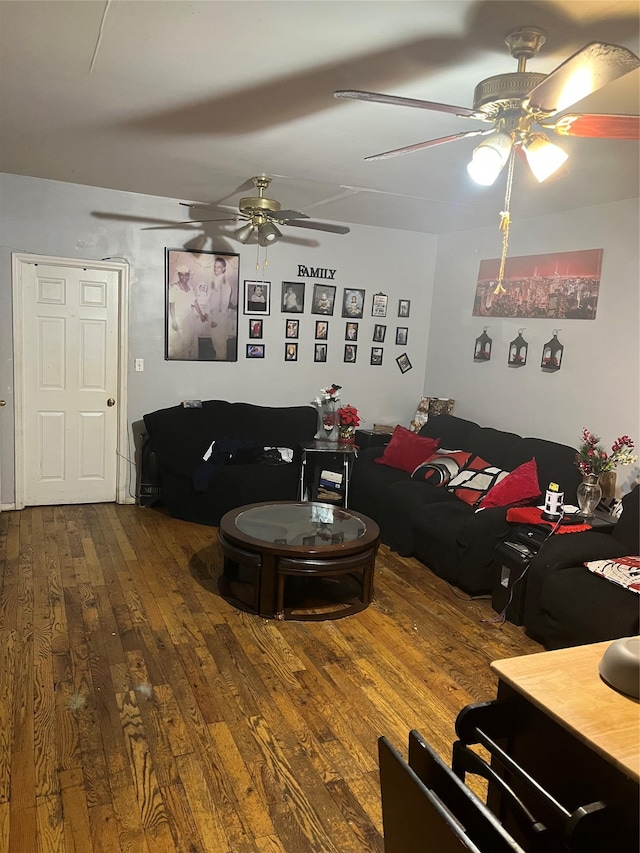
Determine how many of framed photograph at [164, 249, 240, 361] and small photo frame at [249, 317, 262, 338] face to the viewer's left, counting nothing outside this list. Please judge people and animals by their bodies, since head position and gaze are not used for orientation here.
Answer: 0

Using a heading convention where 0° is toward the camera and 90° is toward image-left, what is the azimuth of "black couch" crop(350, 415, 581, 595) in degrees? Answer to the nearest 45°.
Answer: approximately 45°

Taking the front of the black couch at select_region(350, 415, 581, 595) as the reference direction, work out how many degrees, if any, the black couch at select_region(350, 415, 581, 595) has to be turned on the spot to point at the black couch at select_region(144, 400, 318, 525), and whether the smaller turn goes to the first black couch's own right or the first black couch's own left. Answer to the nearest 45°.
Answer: approximately 45° to the first black couch's own right

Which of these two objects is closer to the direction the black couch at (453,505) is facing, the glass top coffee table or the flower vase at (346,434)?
the glass top coffee table

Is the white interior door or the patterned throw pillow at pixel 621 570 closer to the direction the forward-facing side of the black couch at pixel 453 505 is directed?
the white interior door

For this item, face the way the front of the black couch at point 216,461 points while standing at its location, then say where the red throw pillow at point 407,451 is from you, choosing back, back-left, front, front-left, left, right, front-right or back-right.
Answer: front-left

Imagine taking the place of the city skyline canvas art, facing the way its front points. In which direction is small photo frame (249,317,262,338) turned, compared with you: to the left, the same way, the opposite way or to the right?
to the left

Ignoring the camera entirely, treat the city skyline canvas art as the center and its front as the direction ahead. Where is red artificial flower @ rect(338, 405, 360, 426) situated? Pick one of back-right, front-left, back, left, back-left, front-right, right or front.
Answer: front-right

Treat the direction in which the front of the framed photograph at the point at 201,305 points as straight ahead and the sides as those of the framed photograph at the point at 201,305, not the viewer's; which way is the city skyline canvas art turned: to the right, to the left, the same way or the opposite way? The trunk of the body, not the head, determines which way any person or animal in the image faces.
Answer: to the right

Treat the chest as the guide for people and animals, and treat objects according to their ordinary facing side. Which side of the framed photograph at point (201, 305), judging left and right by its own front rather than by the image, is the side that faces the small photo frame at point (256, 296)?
left

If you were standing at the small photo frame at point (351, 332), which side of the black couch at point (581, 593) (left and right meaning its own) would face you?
right

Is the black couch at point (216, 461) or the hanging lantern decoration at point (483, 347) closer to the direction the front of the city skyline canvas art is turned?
the black couch

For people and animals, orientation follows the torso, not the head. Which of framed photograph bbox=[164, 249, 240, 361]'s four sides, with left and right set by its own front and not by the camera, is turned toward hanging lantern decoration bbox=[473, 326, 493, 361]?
left
